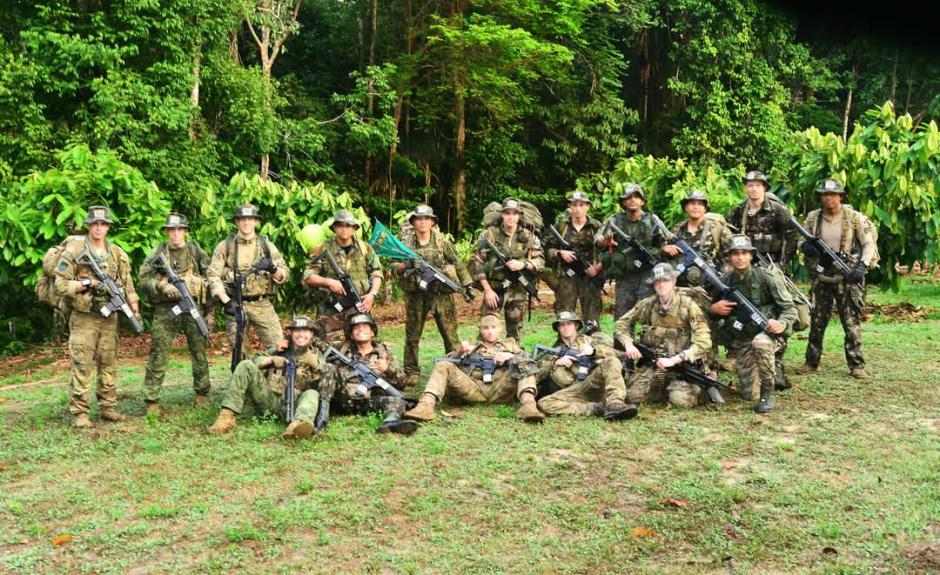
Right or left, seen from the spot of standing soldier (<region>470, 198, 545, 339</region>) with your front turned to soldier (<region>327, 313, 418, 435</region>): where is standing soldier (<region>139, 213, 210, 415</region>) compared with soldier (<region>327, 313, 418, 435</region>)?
right

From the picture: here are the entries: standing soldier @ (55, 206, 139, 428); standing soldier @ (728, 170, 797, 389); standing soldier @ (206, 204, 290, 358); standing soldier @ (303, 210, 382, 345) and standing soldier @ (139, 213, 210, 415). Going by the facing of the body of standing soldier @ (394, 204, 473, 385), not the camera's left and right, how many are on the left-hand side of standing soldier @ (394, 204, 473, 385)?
1

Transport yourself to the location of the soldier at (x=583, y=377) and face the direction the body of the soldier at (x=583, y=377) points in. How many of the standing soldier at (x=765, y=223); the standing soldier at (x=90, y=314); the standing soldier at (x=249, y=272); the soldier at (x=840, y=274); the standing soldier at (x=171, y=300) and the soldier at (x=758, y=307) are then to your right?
3

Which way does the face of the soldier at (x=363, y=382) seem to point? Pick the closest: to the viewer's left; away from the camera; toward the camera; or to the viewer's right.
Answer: toward the camera

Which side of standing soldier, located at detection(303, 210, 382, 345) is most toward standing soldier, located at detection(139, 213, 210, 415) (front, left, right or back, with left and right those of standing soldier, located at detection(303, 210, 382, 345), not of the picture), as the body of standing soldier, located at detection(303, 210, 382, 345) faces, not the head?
right

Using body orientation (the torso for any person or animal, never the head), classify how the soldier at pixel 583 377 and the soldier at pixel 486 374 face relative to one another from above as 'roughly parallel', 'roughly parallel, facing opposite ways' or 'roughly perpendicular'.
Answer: roughly parallel

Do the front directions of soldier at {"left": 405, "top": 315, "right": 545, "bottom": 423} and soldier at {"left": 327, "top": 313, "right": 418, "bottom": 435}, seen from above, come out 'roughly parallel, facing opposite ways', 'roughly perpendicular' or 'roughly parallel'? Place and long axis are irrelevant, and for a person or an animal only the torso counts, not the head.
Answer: roughly parallel

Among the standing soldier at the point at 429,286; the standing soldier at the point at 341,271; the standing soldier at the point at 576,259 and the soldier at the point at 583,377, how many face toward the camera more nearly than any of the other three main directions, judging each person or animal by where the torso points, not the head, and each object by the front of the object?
4

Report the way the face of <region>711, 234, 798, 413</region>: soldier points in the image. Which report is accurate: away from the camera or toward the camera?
toward the camera

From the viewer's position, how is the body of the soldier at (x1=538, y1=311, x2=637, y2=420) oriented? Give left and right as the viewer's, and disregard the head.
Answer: facing the viewer

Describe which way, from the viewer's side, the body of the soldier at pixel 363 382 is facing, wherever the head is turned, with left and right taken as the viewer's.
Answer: facing the viewer

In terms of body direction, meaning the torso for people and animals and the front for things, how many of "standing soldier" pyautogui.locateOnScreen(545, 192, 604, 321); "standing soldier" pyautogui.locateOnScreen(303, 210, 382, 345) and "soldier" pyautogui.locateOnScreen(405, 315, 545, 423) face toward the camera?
3

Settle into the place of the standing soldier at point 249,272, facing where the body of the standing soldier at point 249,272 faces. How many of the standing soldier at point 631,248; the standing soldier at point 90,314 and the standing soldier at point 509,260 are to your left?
2

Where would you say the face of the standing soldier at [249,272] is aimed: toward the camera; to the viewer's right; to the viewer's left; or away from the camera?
toward the camera

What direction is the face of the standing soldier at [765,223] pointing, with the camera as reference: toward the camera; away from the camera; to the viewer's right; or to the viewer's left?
toward the camera

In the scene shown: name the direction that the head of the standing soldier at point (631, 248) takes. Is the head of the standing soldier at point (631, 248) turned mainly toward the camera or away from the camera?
toward the camera
